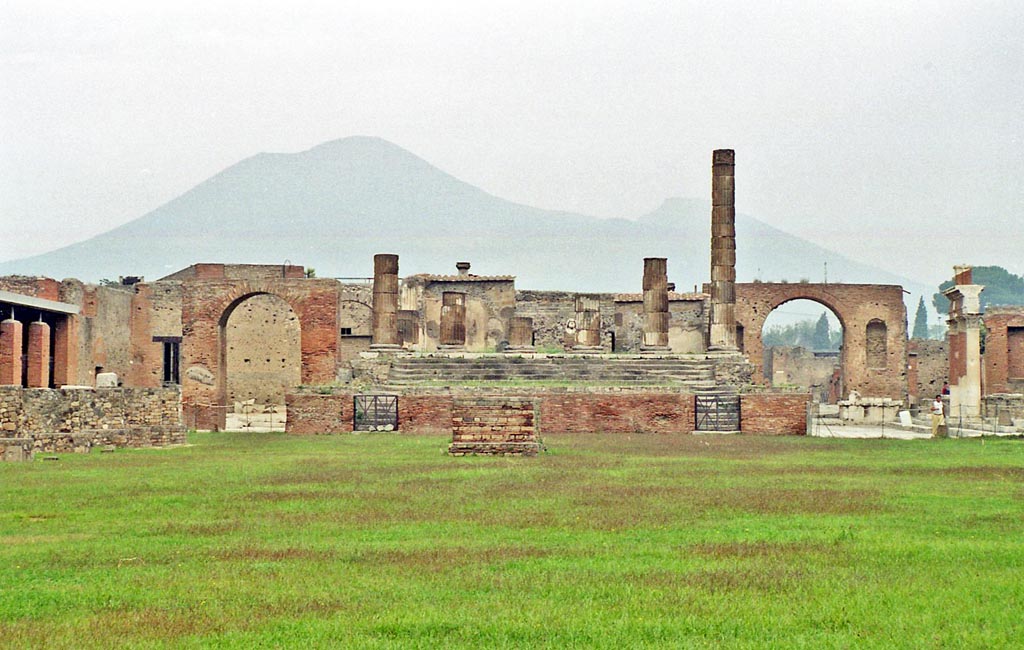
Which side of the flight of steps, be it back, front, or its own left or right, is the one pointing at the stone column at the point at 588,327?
back

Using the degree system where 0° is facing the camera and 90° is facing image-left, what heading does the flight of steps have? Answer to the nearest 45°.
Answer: approximately 0°

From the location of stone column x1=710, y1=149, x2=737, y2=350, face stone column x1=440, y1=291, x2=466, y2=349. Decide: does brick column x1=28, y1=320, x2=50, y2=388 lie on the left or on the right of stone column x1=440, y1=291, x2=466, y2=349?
left

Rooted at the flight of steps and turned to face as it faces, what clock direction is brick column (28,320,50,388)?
The brick column is roughly at 2 o'clock from the flight of steps.

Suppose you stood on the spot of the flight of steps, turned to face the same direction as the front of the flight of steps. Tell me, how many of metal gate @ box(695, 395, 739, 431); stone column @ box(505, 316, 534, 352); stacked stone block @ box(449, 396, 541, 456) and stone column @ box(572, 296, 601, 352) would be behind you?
2

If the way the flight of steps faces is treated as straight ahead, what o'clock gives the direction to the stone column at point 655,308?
The stone column is roughly at 7 o'clock from the flight of steps.

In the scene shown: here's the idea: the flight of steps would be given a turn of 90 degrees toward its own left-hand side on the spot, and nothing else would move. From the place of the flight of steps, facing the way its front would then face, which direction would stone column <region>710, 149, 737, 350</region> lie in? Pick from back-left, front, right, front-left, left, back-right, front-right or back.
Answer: front-left

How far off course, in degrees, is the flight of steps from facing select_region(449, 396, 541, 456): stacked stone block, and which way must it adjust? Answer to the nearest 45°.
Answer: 0° — it already faces it

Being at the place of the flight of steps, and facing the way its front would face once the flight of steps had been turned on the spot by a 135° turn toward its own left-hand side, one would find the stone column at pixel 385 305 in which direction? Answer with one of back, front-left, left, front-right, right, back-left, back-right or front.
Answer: left

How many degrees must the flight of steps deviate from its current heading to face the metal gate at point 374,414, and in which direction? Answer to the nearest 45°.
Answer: approximately 45° to its right

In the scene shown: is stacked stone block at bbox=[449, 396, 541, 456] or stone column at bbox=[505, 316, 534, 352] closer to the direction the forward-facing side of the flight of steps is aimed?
the stacked stone block

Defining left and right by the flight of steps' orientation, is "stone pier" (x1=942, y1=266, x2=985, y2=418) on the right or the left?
on its left

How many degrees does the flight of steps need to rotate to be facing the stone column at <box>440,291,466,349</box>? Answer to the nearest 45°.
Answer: approximately 180°

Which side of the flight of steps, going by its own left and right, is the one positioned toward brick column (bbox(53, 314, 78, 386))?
right

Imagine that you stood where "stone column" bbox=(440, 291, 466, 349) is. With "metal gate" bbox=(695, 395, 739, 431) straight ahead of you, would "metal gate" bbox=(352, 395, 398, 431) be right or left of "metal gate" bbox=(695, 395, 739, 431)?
right
